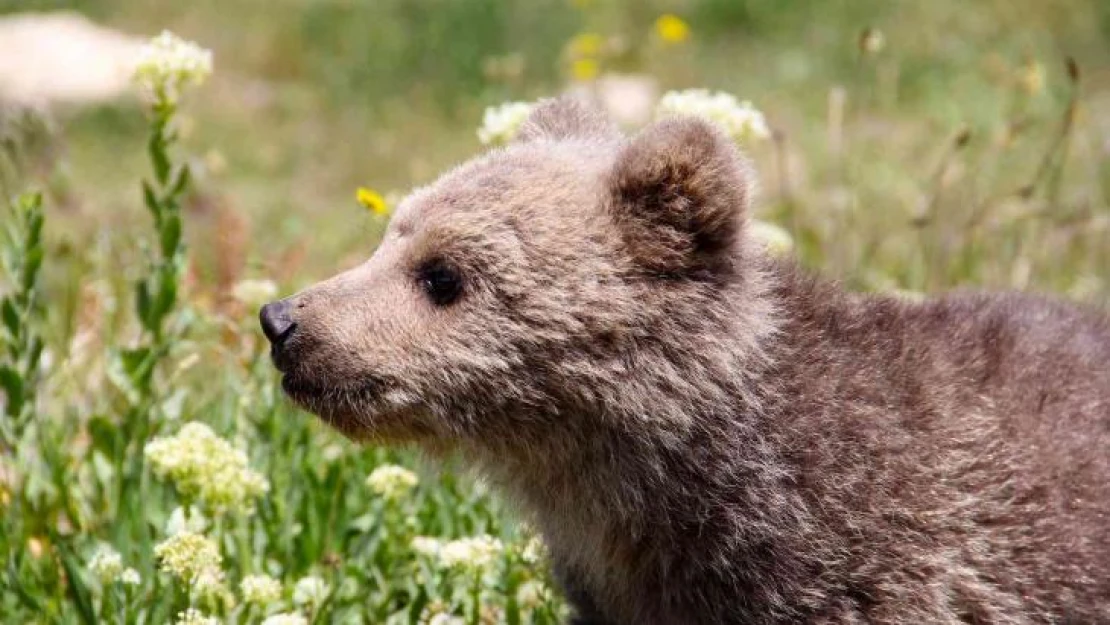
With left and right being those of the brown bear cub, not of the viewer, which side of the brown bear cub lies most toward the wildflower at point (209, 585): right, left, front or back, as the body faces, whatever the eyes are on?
front

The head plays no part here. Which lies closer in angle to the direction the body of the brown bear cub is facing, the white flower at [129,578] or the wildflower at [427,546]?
the white flower

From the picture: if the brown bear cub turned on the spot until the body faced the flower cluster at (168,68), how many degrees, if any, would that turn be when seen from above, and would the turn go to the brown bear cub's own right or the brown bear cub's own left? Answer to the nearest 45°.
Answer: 0° — it already faces it

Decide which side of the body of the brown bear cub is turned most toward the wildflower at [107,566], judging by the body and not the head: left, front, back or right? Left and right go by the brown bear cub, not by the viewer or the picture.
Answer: front

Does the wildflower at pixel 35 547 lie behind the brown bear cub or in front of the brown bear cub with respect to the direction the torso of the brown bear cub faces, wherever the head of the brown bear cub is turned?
in front

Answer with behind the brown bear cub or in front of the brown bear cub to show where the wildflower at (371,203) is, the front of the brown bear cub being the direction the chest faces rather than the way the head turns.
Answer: in front

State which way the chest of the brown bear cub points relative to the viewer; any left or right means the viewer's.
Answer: facing to the left of the viewer
